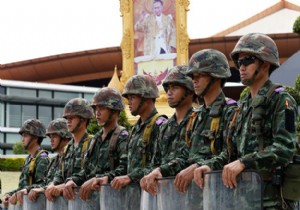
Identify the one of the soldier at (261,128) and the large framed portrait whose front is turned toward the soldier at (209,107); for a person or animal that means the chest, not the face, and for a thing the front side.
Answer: the large framed portrait

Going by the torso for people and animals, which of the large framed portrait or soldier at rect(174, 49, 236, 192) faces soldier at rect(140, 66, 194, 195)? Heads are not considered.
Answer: the large framed portrait

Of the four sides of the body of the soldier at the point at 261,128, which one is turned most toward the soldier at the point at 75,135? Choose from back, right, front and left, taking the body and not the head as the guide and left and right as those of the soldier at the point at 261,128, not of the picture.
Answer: right

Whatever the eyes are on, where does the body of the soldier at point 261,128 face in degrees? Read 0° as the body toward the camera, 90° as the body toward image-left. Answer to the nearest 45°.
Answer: approximately 45°

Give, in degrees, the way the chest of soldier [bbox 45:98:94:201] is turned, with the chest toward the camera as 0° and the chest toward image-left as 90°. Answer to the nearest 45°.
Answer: approximately 45°

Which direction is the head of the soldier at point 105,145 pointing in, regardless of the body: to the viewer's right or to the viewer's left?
to the viewer's left

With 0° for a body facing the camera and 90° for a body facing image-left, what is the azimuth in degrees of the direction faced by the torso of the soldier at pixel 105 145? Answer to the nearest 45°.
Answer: approximately 45°

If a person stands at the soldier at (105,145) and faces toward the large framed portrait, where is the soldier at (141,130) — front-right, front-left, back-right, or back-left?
back-right
